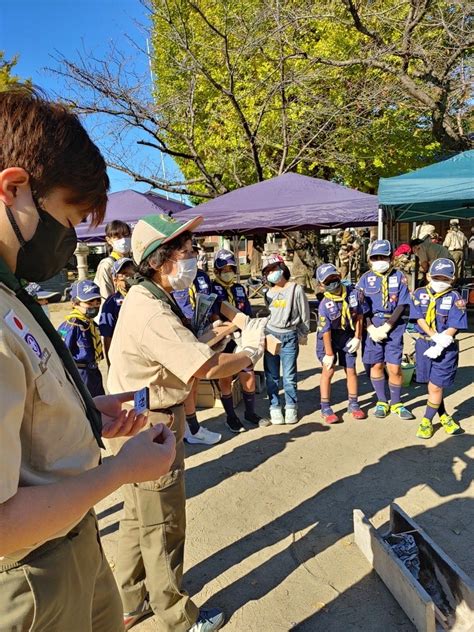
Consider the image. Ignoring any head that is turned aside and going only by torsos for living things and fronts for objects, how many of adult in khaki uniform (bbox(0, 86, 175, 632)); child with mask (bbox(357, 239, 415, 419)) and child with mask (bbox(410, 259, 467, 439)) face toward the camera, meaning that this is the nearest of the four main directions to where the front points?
2

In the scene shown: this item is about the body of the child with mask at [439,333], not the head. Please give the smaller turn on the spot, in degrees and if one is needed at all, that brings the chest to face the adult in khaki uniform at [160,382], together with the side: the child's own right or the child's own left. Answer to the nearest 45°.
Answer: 0° — they already face them

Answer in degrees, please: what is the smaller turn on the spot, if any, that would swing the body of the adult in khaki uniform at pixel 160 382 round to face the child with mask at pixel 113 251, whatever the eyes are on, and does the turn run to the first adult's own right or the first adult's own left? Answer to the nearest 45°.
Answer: approximately 90° to the first adult's own left

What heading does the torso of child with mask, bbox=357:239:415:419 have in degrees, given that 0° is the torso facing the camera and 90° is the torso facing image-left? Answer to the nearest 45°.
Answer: approximately 0°

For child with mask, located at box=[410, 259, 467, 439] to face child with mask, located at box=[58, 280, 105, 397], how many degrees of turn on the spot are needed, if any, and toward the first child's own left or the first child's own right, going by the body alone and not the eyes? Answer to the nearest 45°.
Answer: approximately 45° to the first child's own right

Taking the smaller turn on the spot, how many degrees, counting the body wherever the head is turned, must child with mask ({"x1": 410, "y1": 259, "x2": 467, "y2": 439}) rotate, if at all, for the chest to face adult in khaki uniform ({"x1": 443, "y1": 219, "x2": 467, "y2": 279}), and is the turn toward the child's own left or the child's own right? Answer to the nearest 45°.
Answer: approximately 180°

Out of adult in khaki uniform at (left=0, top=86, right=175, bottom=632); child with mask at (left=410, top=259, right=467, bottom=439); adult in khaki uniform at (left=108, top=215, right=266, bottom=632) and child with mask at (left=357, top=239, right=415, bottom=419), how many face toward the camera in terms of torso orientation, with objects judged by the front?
2

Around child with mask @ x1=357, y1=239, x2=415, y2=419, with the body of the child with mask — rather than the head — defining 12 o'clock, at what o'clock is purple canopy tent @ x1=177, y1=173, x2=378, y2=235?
The purple canopy tent is roughly at 5 o'clock from the child with mask.

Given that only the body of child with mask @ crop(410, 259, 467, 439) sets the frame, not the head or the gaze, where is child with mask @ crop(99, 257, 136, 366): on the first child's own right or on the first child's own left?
on the first child's own right

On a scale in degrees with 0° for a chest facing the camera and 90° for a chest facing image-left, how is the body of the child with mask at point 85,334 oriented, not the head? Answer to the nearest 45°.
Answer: approximately 315°
